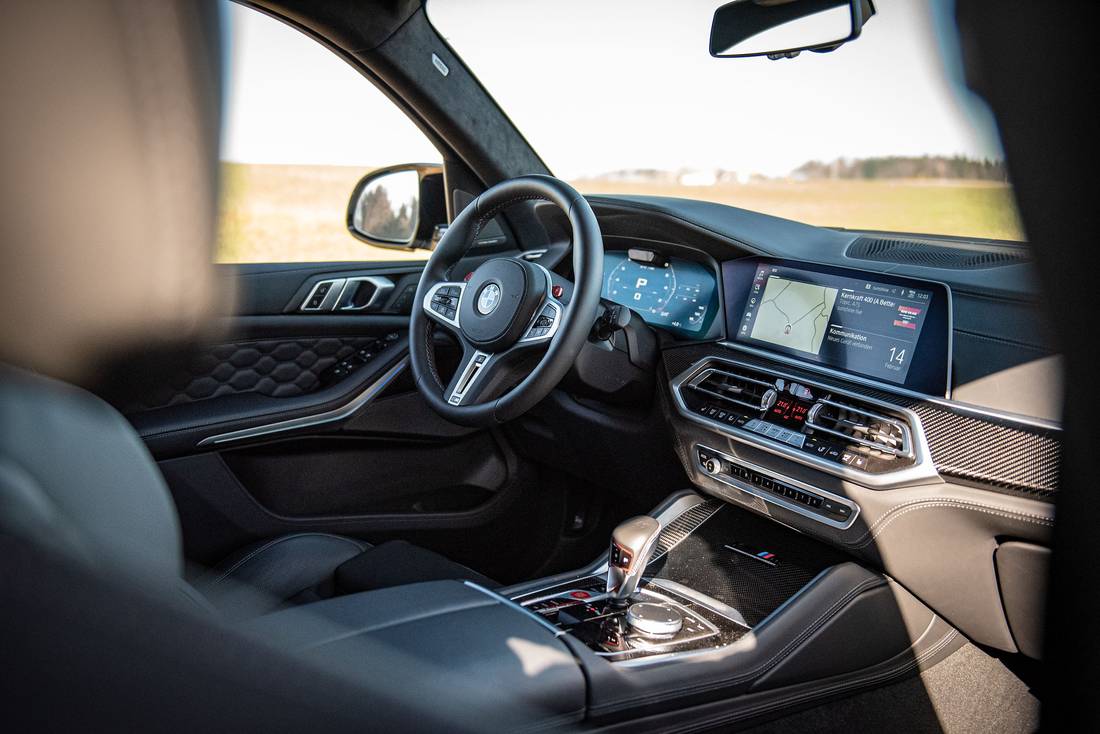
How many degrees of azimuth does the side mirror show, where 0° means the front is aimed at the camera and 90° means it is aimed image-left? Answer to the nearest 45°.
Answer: approximately 45°

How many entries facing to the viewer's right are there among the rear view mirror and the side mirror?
0

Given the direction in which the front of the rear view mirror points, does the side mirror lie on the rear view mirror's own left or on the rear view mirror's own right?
on the rear view mirror's own right

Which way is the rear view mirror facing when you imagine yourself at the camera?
facing the viewer and to the left of the viewer

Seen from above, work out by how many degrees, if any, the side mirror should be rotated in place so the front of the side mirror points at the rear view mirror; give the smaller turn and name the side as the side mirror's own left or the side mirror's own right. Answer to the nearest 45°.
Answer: approximately 90° to the side mirror's own left
